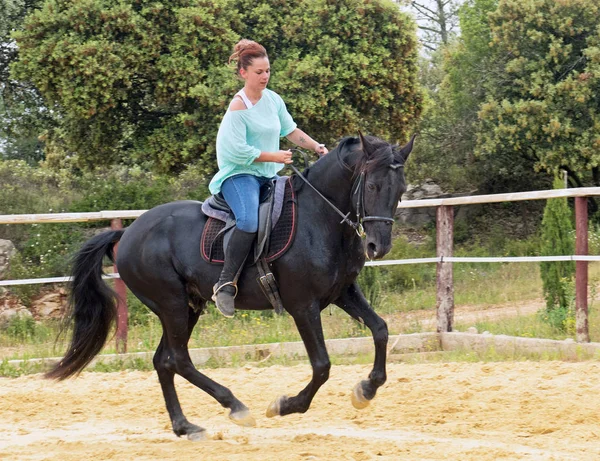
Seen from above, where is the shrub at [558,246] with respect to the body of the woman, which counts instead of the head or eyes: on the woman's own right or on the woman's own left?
on the woman's own left

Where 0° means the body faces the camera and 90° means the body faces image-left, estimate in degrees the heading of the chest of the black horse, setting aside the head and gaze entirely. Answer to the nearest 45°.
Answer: approximately 270°

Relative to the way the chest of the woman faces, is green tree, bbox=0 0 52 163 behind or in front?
behind

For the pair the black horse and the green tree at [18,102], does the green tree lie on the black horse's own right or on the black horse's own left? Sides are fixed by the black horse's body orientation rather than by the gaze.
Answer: on the black horse's own left

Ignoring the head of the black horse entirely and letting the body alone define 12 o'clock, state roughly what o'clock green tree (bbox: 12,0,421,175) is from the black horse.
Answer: The green tree is roughly at 9 o'clock from the black horse.

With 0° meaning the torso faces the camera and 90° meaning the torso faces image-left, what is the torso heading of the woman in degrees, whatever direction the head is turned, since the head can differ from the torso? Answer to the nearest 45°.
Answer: approximately 315°

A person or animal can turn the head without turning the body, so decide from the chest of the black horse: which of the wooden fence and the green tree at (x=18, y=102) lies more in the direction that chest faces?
the wooden fence

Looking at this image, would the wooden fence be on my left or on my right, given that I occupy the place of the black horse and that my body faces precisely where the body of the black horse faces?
on my left
